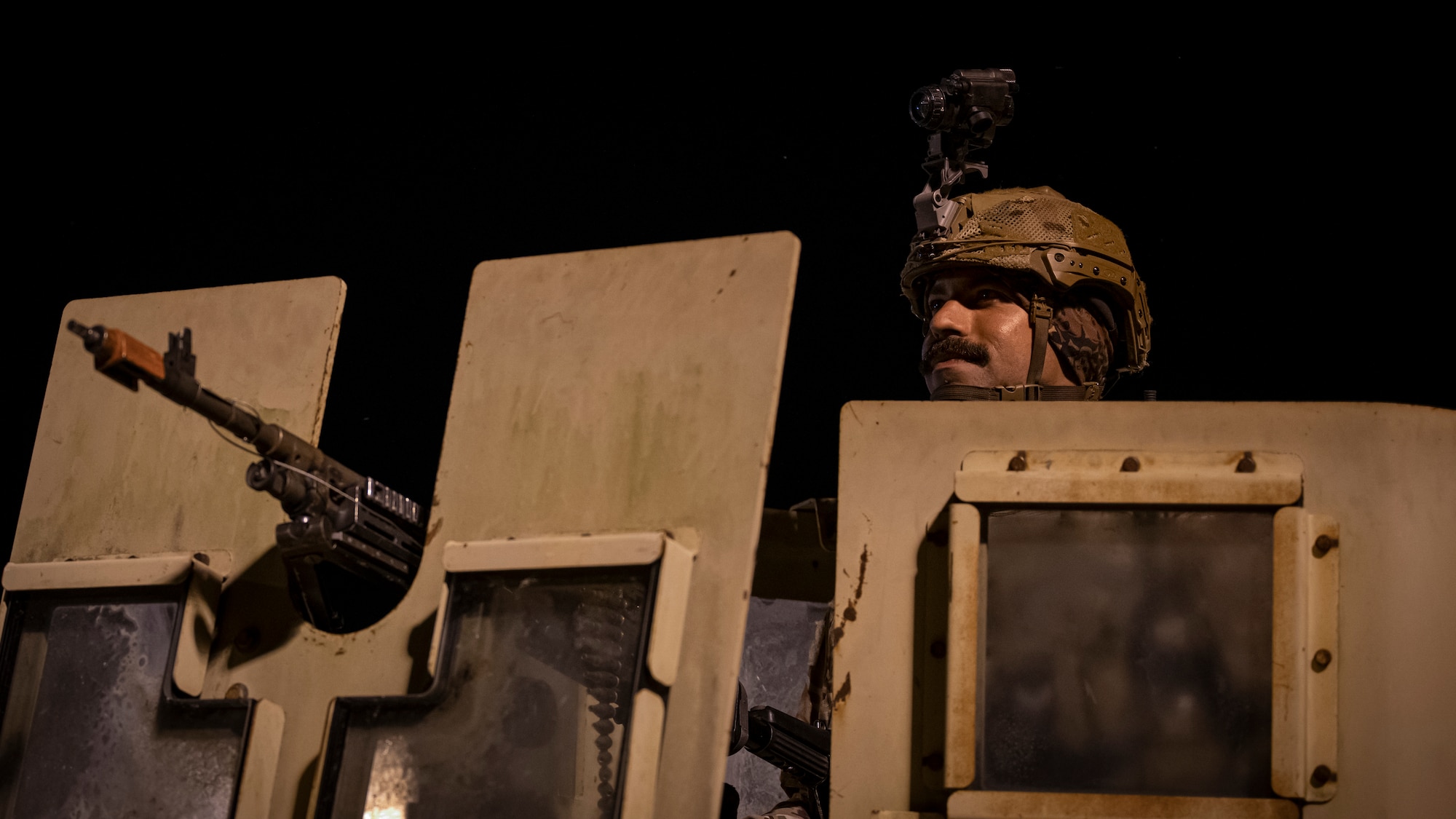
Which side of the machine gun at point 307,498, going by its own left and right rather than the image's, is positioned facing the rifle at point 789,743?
back

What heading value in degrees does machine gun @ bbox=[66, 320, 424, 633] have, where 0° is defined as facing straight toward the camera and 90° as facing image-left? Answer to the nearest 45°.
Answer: approximately 45°
